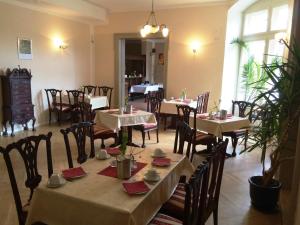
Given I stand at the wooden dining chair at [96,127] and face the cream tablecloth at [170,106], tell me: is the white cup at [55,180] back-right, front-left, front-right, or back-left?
back-right

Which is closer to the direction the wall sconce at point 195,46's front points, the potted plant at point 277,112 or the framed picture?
the potted plant

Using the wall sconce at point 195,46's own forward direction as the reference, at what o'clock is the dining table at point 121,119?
The dining table is roughly at 1 o'clock from the wall sconce.

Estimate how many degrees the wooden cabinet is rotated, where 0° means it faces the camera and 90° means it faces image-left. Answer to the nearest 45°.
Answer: approximately 315°

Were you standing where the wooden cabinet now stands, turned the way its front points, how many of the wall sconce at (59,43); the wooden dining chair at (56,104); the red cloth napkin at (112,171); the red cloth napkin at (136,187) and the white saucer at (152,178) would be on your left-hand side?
2

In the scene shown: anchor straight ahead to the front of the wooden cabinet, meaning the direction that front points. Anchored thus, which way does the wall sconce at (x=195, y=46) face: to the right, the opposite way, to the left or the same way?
to the right

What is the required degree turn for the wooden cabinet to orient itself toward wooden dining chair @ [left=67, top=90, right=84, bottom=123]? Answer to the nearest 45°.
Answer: approximately 45° to its left

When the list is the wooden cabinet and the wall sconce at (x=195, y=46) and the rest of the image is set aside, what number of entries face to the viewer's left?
0

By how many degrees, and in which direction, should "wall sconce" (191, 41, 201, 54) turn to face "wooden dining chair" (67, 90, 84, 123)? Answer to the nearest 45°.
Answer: approximately 90° to its right

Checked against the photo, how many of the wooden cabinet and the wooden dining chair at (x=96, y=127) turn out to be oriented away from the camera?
0

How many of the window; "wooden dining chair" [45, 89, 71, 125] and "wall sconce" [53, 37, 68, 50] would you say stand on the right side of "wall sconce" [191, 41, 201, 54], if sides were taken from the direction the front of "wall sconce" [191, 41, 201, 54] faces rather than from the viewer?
2
